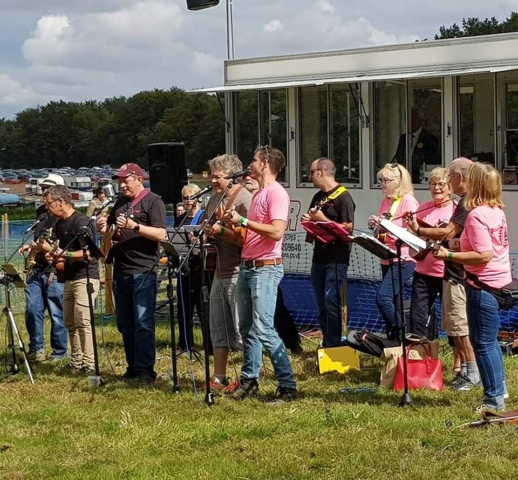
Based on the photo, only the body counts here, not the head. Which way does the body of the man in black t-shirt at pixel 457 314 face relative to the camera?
to the viewer's left

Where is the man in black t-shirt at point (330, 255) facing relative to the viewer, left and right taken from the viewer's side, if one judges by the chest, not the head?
facing the viewer and to the left of the viewer

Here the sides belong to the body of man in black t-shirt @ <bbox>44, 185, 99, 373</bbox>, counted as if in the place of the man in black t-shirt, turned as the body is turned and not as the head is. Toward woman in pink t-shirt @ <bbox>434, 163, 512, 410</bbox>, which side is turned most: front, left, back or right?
left

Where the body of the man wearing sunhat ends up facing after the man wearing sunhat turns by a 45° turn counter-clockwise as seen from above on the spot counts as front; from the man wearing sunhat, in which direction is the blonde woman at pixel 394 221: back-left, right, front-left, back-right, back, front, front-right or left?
front-left

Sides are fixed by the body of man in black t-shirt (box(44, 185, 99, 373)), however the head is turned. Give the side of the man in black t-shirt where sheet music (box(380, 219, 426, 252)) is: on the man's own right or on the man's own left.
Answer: on the man's own left

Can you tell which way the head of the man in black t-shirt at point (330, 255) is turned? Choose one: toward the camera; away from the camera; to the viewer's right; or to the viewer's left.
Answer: to the viewer's left

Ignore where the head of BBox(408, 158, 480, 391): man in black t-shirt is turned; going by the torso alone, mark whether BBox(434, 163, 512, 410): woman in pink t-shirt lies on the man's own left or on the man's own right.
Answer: on the man's own left

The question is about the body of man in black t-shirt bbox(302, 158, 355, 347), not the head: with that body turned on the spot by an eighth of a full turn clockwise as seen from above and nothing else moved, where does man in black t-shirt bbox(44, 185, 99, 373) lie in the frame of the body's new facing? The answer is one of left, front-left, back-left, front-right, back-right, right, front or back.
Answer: front

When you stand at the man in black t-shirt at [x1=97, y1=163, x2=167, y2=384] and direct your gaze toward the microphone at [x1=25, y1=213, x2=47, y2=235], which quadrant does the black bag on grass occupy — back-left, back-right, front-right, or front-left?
back-right

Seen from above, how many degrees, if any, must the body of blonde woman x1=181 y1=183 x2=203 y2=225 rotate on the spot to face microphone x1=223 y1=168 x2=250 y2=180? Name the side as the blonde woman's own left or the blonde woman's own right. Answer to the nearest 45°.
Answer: approximately 45° to the blonde woman's own left

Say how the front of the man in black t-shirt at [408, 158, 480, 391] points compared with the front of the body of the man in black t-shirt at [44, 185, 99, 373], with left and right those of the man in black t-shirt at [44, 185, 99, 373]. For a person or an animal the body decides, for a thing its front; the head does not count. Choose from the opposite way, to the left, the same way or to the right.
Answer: to the right
